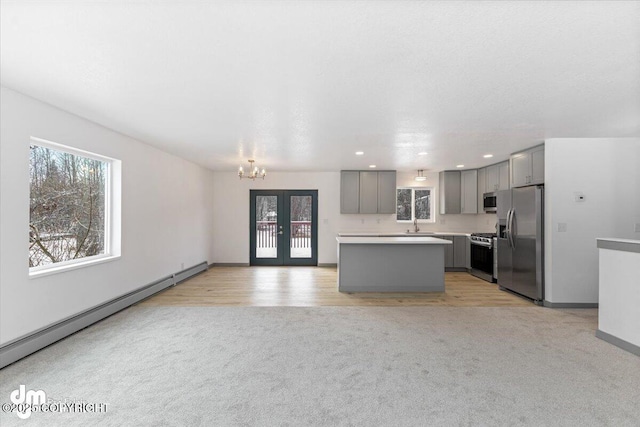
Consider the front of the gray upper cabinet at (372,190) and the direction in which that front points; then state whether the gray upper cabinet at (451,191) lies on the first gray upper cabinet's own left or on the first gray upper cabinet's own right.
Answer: on the first gray upper cabinet's own left

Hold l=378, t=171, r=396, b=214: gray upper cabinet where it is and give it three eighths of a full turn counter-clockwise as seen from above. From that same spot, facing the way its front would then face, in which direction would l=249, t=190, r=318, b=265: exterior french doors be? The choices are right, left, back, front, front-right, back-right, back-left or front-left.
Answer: back-left

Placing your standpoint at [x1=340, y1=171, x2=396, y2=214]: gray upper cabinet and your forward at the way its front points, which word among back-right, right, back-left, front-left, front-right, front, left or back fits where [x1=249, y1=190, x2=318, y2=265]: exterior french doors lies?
right

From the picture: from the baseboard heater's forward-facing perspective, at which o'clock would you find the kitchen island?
The kitchen island is roughly at 11 o'clock from the baseboard heater.

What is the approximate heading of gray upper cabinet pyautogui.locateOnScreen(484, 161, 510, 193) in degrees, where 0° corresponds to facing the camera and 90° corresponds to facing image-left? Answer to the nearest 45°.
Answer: approximately 45°

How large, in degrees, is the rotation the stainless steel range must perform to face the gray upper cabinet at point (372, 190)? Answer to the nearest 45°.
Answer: approximately 45° to its right

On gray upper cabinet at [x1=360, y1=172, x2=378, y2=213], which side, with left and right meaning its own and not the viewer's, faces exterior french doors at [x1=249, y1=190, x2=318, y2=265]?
right

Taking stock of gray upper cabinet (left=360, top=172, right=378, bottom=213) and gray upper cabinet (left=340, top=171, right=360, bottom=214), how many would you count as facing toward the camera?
2

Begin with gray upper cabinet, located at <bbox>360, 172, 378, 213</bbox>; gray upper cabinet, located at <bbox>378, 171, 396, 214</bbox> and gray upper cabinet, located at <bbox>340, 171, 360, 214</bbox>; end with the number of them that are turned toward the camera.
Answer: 3

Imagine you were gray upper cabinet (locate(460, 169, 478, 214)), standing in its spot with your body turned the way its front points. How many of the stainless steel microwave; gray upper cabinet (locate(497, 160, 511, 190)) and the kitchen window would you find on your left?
2

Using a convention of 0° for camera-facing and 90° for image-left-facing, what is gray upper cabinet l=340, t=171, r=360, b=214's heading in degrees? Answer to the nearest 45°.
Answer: approximately 0°

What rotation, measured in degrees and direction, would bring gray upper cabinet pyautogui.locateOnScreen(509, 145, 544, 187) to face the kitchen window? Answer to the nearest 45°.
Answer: approximately 90° to its right

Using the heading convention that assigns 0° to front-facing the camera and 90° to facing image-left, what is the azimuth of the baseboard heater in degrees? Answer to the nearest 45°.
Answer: approximately 315°
